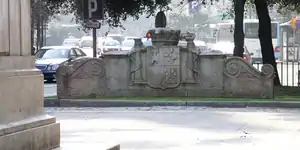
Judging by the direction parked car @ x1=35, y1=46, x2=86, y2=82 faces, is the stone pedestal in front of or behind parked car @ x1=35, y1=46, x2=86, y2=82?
in front

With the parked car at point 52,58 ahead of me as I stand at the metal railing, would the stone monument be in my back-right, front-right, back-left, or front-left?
front-left

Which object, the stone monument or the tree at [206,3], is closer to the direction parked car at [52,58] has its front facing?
the stone monument

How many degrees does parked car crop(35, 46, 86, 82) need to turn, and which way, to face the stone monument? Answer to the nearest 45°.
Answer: approximately 45° to its left

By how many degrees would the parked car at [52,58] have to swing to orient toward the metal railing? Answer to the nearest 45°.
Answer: approximately 135° to its left

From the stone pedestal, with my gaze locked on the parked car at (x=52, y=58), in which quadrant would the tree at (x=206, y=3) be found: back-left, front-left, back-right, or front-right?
front-right

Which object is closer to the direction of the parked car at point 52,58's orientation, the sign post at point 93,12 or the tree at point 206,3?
the sign post

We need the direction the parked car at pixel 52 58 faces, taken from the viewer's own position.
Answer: facing the viewer and to the left of the viewer
